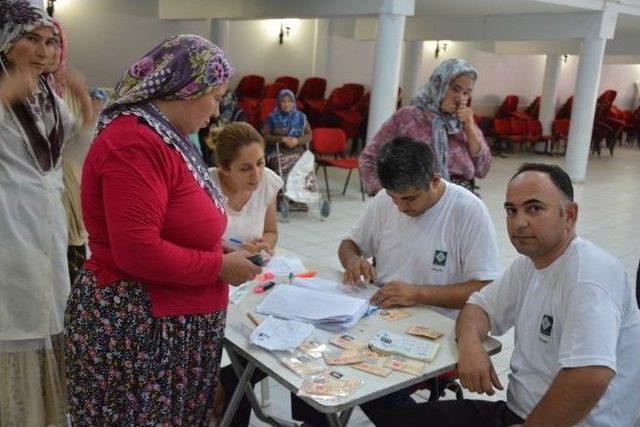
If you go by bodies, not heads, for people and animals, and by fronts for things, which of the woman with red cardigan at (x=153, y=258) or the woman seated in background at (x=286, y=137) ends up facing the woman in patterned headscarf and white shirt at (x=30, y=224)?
the woman seated in background

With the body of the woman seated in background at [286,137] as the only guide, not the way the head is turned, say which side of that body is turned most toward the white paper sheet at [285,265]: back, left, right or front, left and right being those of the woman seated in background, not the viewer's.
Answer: front

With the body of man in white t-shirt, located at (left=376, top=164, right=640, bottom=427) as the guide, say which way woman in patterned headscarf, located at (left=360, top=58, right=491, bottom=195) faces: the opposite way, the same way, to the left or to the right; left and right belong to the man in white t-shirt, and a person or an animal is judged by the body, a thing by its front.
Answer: to the left

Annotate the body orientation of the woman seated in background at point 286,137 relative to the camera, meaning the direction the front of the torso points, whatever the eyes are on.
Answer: toward the camera

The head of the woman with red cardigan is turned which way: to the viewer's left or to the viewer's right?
to the viewer's right

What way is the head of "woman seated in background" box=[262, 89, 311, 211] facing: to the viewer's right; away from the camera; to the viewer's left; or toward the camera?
toward the camera

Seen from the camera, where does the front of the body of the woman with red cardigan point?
to the viewer's right

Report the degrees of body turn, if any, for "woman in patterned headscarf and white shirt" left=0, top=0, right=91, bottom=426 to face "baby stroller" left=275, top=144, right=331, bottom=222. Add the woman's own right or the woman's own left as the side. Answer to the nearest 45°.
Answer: approximately 90° to the woman's own left

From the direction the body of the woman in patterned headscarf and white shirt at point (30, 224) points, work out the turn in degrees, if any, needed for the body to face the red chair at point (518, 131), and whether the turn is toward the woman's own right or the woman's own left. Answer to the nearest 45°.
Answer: approximately 90° to the woman's own left

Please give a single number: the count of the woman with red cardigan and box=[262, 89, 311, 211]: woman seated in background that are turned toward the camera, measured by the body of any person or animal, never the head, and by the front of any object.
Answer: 1

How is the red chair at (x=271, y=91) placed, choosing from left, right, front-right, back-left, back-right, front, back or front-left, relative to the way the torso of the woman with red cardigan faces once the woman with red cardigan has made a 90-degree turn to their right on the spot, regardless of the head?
back

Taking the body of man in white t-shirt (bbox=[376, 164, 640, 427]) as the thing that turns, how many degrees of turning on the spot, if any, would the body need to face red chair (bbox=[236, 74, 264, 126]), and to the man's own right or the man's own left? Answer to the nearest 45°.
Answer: approximately 90° to the man's own right

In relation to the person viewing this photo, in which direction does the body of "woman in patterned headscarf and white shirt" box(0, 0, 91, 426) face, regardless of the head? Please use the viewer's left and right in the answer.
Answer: facing the viewer and to the right of the viewer
